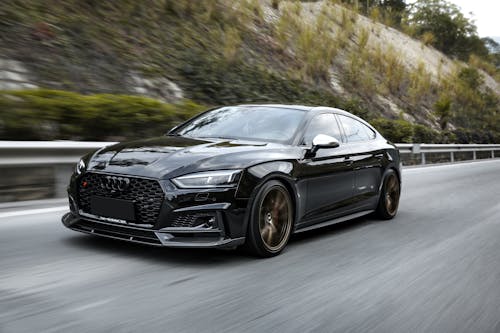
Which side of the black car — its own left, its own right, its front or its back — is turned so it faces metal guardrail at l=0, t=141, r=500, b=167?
right

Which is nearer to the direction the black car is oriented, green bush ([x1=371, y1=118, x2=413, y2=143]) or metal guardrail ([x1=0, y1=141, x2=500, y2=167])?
the metal guardrail

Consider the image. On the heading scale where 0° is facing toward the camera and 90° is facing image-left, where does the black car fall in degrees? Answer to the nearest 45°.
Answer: approximately 45°

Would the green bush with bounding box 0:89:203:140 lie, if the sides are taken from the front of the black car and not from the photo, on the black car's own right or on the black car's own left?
on the black car's own right

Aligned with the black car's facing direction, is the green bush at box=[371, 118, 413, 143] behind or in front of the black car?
behind
